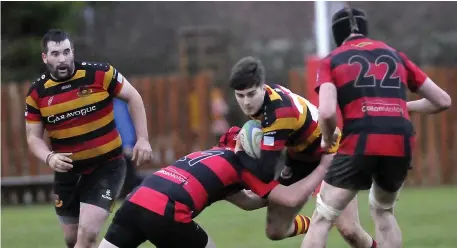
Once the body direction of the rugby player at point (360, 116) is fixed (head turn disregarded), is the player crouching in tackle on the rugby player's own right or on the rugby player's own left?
on the rugby player's own left

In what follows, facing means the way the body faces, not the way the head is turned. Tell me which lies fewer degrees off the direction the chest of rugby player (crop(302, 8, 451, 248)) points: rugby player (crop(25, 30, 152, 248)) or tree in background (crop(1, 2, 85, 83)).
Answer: the tree in background

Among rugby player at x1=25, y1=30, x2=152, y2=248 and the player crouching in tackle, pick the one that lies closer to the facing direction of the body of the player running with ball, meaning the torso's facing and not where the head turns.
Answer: the player crouching in tackle

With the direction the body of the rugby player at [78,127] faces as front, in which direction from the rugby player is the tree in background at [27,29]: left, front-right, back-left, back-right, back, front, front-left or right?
back

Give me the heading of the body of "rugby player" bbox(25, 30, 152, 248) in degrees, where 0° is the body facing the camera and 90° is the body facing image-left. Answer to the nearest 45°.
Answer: approximately 0°

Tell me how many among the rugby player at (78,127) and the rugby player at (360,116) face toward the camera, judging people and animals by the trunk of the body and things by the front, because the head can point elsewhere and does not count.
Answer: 1

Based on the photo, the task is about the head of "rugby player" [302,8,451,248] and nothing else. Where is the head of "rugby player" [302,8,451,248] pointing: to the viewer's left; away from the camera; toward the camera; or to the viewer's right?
away from the camera

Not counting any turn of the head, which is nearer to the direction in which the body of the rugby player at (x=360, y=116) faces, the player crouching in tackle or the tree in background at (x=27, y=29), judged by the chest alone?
the tree in background

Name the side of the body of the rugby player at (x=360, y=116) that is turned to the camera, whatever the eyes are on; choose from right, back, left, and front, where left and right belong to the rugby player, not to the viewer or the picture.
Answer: back

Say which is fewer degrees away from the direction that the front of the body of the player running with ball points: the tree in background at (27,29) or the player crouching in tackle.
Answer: the player crouching in tackle

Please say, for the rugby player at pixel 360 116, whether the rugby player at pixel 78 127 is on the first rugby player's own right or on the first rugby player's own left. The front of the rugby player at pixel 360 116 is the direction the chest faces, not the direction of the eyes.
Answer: on the first rugby player's own left

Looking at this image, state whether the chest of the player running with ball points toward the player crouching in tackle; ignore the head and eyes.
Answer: yes
